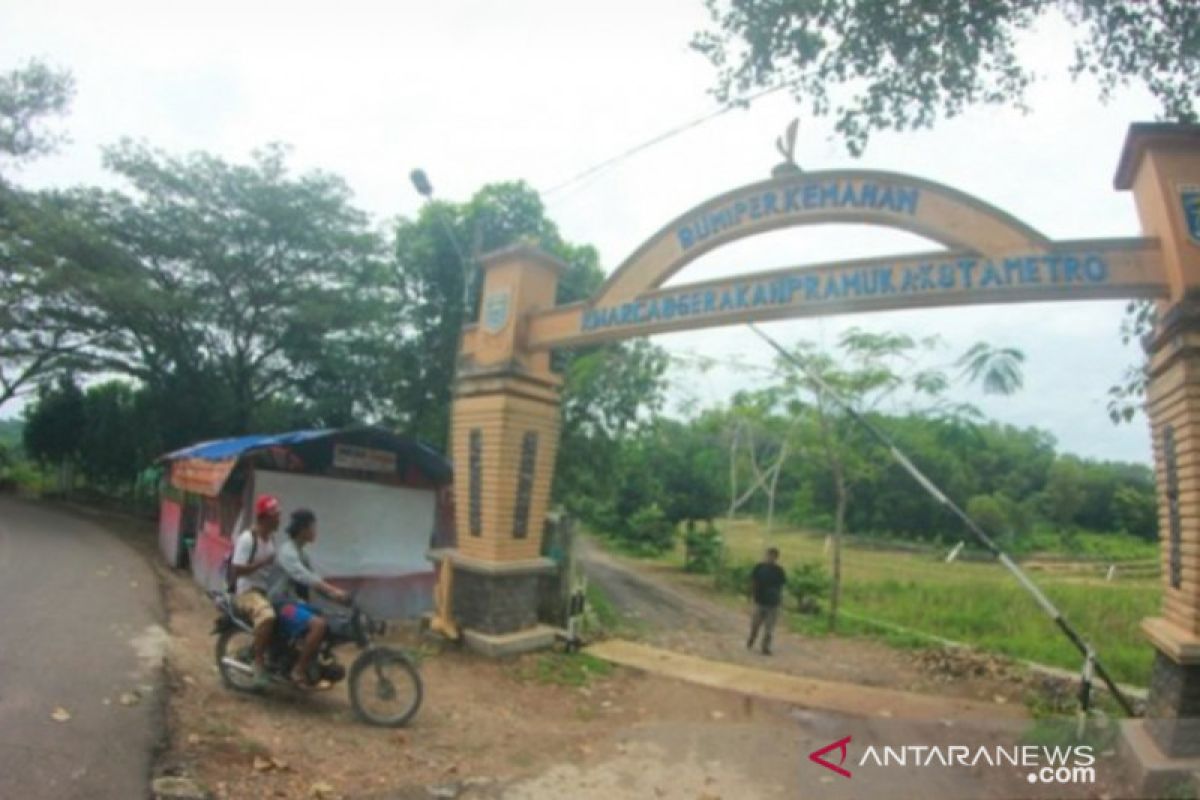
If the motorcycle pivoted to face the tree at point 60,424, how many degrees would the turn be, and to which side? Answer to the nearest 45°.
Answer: approximately 135° to its left

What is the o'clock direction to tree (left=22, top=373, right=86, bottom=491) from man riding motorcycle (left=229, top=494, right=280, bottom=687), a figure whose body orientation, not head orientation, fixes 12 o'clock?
The tree is roughly at 7 o'clock from the man riding motorcycle.

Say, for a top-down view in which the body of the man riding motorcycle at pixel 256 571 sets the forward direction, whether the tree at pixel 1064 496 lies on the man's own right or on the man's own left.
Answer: on the man's own left

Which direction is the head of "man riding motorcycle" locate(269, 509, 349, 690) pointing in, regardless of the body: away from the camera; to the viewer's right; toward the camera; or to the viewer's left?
to the viewer's right

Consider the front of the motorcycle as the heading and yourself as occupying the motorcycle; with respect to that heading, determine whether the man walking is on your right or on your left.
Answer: on your left

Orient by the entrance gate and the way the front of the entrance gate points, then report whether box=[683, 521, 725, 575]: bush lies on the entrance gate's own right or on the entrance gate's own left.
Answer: on the entrance gate's own right

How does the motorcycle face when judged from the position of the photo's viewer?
facing the viewer and to the right of the viewer

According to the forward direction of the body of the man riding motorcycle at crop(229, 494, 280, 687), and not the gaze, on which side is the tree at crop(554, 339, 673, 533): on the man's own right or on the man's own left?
on the man's own left

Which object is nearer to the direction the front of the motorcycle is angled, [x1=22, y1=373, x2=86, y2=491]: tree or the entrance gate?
the entrance gate

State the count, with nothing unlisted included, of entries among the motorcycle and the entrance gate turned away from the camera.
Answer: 0

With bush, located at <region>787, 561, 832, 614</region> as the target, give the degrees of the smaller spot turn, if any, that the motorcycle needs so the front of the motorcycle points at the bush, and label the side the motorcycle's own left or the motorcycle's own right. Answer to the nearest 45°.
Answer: approximately 90° to the motorcycle's own left
